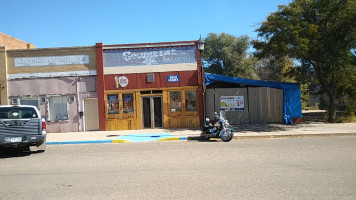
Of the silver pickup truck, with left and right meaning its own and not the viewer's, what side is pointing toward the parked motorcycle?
right

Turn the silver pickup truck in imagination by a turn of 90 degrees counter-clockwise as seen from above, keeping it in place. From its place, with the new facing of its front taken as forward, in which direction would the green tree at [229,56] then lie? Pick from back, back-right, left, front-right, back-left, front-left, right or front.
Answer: back-right

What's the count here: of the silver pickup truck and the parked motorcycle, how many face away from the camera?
1

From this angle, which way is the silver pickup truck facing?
away from the camera

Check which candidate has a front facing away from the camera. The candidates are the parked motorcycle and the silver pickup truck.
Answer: the silver pickup truck

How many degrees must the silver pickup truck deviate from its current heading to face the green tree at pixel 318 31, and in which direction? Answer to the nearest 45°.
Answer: approximately 90° to its right

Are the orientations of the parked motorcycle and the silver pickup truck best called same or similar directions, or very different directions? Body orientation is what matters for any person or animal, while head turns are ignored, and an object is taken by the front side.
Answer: very different directions
